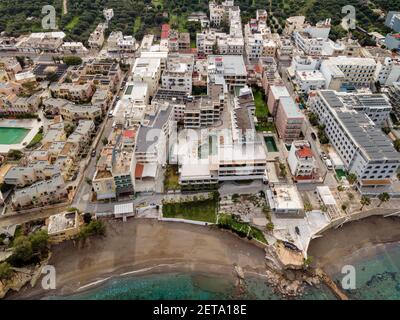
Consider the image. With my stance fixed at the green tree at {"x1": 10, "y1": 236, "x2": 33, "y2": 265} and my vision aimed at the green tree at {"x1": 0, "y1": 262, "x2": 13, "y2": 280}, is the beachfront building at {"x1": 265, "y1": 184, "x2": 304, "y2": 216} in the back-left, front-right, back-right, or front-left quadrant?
back-left

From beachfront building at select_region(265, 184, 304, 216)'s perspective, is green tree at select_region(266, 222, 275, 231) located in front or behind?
in front

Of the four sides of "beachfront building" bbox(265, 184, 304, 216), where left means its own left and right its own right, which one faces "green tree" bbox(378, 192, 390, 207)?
left

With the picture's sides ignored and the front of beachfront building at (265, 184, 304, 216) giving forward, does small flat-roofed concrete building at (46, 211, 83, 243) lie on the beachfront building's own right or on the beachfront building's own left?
on the beachfront building's own right

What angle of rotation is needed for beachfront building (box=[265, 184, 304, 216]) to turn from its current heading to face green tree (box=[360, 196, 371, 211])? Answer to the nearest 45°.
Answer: approximately 90° to its left

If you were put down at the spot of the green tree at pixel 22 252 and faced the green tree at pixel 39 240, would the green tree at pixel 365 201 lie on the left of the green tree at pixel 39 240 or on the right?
right

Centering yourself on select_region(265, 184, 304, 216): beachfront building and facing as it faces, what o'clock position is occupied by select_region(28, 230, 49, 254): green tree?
The green tree is roughly at 2 o'clock from the beachfront building.

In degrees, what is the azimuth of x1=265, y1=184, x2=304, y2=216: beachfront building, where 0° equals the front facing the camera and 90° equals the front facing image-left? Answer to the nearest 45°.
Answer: approximately 0°
